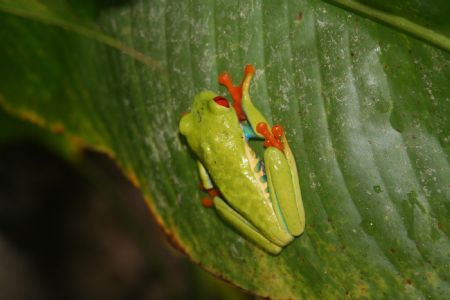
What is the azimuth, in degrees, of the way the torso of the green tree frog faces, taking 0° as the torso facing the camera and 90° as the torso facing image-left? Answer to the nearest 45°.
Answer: approximately 135°
